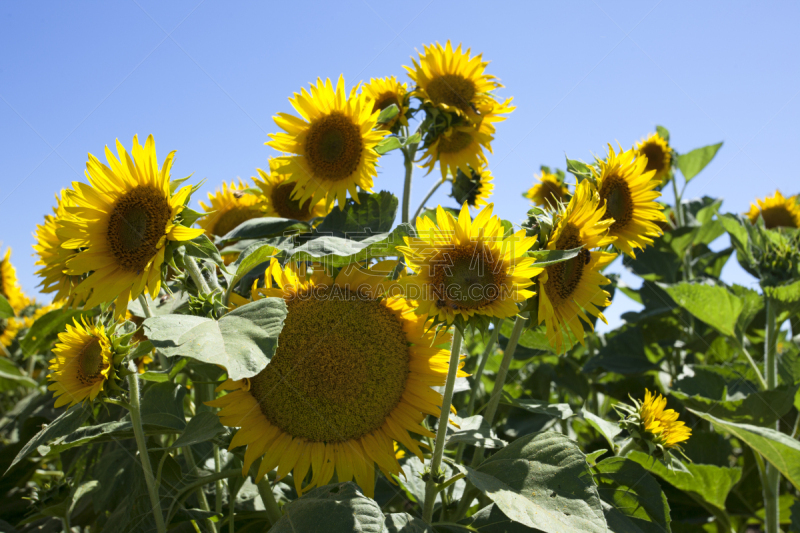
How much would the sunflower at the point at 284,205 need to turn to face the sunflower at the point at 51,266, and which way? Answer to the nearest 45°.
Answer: approximately 90° to its right

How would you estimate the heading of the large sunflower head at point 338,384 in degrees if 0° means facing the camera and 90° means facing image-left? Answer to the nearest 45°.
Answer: approximately 0°

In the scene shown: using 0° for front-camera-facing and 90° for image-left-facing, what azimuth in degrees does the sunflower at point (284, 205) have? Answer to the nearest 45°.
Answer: approximately 0°
